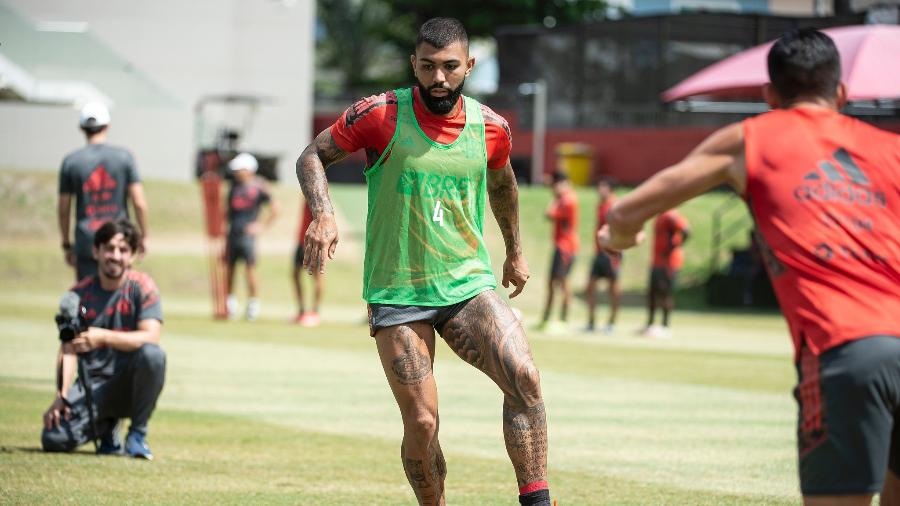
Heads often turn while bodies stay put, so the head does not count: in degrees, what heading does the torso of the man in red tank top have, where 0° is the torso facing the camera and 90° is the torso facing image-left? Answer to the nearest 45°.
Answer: approximately 180°

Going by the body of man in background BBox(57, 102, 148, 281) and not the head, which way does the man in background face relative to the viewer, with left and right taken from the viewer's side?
facing away from the viewer

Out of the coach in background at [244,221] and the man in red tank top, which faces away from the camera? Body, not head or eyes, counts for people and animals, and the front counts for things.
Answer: the man in red tank top

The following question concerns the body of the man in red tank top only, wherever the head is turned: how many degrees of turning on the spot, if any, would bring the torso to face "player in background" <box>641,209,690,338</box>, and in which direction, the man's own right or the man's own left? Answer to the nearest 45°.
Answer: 0° — they already face them

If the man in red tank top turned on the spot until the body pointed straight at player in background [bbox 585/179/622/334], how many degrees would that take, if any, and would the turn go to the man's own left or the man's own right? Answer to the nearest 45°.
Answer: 0° — they already face them

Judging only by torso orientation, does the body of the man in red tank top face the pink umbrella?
yes

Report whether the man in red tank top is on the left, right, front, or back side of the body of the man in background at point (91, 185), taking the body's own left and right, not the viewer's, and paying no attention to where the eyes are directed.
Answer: back

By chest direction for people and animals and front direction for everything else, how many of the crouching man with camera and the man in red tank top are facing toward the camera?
1

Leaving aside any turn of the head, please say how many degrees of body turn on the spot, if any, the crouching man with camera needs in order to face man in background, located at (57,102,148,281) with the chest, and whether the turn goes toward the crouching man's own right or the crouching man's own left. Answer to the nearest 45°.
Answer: approximately 180°

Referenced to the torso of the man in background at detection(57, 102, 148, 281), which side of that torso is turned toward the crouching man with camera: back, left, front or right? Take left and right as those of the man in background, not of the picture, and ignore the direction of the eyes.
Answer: back

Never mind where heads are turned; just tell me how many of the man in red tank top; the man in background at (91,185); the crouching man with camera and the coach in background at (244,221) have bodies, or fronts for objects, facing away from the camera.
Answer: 2

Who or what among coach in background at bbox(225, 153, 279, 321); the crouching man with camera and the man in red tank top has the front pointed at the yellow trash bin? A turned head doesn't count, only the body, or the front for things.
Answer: the man in red tank top
